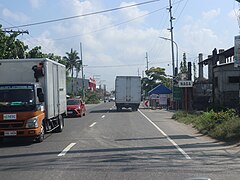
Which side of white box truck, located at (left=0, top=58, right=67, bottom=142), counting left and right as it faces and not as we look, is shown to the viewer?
front

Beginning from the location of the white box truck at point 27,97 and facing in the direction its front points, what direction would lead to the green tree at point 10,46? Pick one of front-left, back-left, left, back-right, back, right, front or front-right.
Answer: back

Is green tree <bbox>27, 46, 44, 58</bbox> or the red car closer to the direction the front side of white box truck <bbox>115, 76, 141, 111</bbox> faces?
the green tree

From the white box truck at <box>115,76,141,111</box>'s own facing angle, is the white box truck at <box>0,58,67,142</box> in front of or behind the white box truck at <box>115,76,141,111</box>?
behind

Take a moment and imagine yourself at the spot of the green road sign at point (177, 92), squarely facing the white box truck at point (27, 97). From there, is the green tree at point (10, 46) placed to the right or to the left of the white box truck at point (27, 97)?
right

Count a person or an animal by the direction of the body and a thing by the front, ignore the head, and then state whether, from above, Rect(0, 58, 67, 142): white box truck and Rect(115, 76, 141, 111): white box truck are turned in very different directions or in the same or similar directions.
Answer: very different directions

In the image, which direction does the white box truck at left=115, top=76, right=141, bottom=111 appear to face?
away from the camera

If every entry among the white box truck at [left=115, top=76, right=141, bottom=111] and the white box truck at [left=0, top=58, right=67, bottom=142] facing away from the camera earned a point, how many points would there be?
1

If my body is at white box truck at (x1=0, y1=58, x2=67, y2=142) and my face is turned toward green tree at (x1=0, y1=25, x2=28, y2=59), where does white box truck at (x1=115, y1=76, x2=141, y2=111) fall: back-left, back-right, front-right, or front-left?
front-right

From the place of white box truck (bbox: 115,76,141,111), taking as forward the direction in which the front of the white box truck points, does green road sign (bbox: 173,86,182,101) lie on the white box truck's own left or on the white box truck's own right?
on the white box truck's own right

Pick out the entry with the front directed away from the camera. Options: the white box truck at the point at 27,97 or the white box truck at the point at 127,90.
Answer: the white box truck at the point at 127,90

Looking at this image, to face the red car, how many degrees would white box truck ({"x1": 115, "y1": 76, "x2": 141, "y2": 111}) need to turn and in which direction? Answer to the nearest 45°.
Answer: approximately 135° to its left

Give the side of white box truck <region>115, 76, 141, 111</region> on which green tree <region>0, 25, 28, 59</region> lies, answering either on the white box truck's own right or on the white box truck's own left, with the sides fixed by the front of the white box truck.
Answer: on the white box truck's own left

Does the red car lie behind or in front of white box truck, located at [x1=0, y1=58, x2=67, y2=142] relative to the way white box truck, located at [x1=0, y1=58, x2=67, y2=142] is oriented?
behind

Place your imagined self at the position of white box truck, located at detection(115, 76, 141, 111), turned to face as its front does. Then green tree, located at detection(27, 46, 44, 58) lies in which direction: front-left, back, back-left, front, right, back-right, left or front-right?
left
